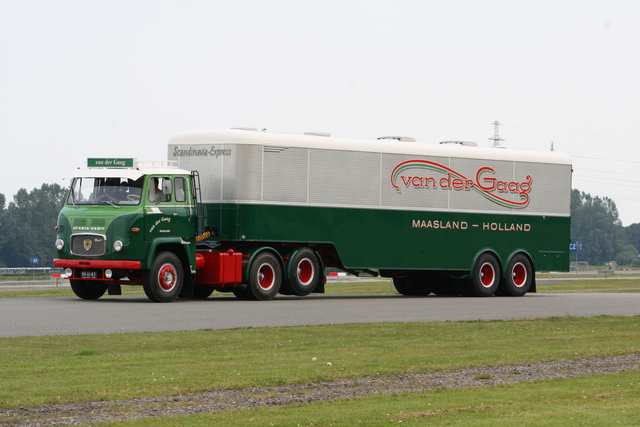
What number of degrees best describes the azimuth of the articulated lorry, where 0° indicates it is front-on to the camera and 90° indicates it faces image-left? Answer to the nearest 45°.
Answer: approximately 45°
